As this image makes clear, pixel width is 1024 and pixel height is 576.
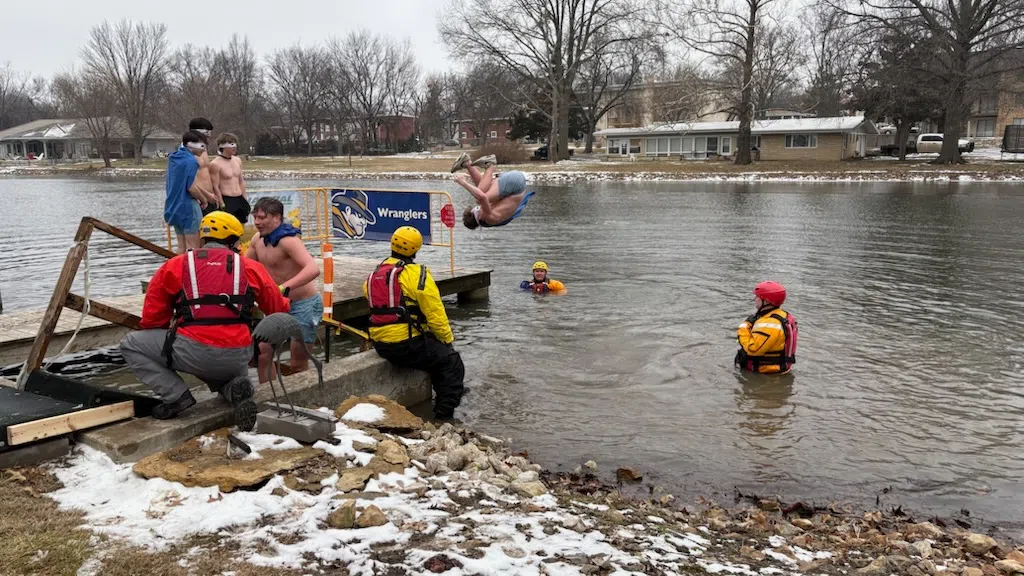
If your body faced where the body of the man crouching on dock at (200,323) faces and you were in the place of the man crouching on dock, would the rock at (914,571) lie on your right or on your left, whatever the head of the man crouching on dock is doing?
on your right

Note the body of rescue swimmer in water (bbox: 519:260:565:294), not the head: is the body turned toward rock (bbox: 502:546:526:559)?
yes

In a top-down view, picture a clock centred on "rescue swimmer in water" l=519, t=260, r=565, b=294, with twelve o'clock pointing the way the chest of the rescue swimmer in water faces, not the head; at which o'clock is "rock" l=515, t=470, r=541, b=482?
The rock is roughly at 12 o'clock from the rescue swimmer in water.

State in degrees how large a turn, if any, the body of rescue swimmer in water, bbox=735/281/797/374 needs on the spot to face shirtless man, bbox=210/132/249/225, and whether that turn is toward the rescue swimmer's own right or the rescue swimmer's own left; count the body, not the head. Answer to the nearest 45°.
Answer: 0° — they already face them

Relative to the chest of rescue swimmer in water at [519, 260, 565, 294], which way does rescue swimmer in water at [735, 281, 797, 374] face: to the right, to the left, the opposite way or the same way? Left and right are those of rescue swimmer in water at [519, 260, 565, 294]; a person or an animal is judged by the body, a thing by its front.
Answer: to the right

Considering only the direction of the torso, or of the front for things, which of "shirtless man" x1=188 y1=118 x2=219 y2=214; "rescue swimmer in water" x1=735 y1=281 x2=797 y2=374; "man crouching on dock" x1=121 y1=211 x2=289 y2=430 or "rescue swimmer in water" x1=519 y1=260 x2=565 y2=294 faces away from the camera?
the man crouching on dock

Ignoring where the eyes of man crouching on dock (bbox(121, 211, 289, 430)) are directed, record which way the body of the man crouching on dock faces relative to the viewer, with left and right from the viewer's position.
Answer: facing away from the viewer

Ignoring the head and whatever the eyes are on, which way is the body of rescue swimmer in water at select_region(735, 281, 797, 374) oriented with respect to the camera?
to the viewer's left

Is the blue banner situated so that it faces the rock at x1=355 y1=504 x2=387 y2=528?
yes

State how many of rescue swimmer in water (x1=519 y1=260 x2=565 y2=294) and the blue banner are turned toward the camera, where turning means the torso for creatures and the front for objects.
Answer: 2

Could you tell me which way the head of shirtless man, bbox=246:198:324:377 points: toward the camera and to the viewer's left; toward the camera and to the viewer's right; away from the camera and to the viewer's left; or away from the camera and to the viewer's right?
toward the camera and to the viewer's left

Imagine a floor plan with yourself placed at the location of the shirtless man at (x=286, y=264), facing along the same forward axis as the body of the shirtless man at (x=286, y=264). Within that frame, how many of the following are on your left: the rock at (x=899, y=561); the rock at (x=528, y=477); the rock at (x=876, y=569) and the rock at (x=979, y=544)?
4

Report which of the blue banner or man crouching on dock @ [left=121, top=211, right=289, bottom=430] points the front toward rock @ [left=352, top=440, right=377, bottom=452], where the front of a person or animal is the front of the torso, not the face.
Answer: the blue banner

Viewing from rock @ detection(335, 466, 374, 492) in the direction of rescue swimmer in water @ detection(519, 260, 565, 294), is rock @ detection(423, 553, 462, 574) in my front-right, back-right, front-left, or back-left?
back-right
